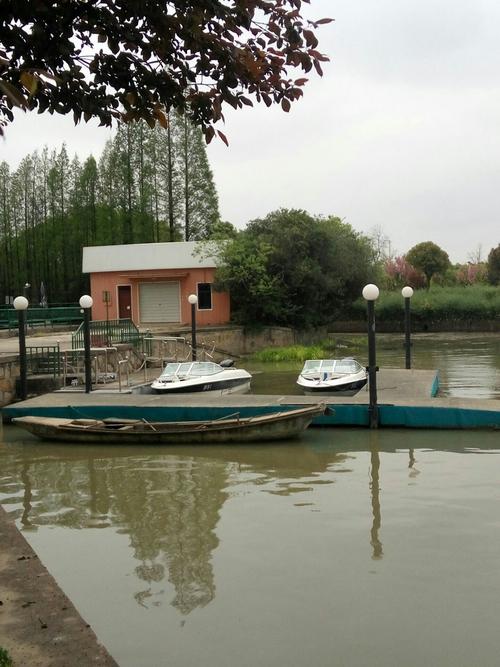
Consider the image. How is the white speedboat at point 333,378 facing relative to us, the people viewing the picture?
facing the viewer and to the left of the viewer

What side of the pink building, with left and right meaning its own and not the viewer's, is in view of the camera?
front

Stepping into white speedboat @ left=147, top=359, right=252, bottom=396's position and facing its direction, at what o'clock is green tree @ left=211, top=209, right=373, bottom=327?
The green tree is roughly at 5 o'clock from the white speedboat.

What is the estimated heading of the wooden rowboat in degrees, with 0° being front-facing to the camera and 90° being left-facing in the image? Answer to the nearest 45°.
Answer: approximately 270°

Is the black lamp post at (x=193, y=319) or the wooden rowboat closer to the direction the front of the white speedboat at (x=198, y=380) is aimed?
the wooden rowboat

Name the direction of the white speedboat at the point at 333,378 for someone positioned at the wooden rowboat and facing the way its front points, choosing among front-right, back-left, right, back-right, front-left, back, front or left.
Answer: front-left

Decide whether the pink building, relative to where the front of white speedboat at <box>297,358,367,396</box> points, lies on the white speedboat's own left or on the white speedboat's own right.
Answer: on the white speedboat's own right

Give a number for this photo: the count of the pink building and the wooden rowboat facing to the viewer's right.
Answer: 1

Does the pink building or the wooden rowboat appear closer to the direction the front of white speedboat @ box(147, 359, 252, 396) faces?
the wooden rowboat

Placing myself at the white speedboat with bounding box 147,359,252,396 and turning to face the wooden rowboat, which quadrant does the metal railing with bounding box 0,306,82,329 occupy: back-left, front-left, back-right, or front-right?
back-right

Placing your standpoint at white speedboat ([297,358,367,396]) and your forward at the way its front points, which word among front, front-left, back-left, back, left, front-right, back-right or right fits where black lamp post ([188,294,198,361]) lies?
right

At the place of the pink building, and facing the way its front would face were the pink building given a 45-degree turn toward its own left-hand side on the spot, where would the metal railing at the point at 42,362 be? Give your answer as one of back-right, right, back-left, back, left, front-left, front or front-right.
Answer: front-right

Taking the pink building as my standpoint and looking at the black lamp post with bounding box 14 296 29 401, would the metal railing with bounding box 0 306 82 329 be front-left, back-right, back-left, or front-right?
front-right

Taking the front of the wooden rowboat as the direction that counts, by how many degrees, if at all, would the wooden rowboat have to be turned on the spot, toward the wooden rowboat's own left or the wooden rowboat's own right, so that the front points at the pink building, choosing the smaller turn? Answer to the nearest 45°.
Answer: approximately 90° to the wooden rowboat's own left

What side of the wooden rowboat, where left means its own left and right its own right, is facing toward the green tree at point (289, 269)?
left

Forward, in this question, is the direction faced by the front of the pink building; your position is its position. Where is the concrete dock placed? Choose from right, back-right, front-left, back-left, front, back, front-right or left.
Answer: front

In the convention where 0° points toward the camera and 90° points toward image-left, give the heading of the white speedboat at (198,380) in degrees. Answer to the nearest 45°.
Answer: approximately 45°

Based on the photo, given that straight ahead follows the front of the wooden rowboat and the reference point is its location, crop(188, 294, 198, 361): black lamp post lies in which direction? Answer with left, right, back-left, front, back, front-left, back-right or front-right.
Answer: left
